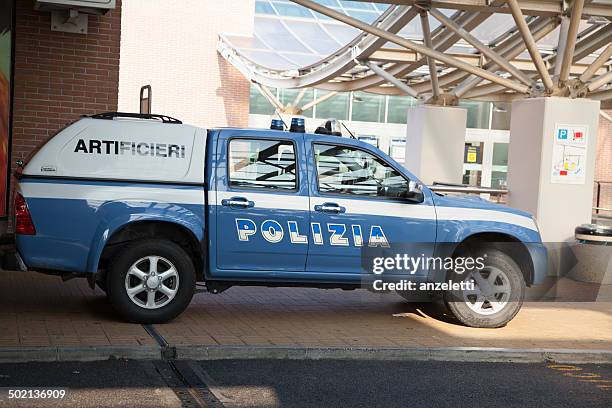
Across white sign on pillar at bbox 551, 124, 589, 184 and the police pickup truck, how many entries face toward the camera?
1

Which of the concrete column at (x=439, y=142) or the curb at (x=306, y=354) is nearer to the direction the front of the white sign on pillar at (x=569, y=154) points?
the curb

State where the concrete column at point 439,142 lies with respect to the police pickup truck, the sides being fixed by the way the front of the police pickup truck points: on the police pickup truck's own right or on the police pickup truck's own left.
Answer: on the police pickup truck's own left

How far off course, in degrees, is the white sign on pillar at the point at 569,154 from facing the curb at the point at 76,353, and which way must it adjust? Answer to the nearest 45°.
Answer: approximately 45° to its right

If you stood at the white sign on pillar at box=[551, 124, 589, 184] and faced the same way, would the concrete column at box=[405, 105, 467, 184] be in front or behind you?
behind

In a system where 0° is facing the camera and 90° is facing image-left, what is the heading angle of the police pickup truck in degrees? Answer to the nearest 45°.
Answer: approximately 270°

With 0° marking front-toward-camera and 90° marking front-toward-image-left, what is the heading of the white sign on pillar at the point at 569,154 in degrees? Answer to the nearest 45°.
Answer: approximately 0°

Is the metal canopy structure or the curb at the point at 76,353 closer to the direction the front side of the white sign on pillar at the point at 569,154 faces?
the curb

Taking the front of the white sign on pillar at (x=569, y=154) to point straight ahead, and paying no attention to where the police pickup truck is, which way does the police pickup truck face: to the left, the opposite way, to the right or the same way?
to the left
